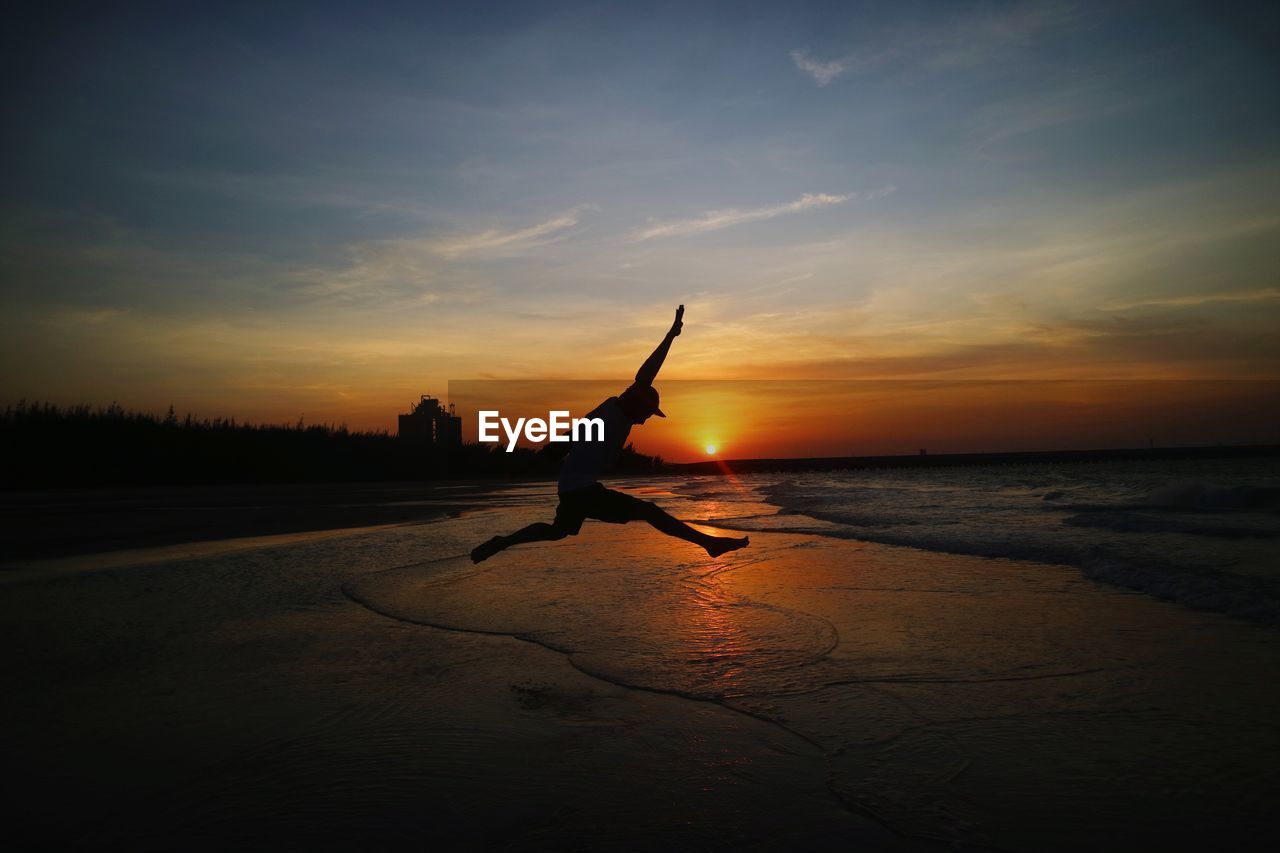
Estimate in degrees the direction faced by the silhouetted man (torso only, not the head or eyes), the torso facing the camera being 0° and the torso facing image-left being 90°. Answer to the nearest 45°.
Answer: approximately 270°
